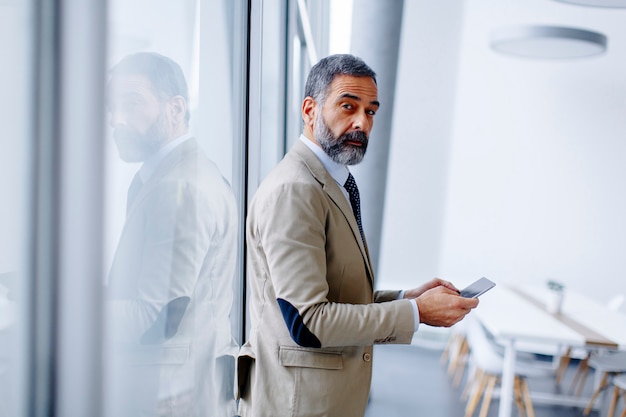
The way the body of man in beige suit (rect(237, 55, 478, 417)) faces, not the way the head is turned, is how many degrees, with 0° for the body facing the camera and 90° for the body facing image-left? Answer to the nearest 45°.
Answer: approximately 270°

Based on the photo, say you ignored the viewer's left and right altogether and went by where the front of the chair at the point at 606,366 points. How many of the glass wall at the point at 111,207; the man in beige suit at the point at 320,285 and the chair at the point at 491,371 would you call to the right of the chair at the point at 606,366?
0

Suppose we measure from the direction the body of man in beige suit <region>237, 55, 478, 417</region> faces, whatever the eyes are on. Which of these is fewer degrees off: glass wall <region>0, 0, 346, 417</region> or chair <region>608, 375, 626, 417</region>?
the chair

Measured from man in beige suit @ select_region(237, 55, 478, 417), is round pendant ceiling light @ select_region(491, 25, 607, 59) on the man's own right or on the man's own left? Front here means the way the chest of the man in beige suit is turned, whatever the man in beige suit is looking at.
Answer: on the man's own left

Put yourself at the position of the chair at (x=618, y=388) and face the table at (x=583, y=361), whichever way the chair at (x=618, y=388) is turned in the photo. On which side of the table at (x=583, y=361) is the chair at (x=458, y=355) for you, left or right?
left

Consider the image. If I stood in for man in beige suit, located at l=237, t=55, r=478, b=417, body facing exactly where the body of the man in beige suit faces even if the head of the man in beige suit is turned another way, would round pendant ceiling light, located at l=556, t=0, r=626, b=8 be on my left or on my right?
on my left

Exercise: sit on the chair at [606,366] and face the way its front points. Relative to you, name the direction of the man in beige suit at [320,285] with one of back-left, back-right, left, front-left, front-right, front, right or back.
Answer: left
